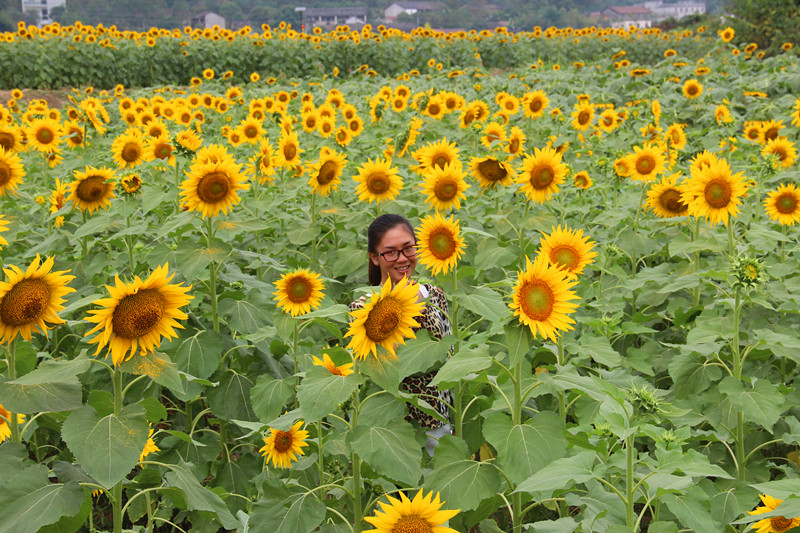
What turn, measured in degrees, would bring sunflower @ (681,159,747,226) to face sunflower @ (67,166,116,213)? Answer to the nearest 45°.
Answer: approximately 90° to its right

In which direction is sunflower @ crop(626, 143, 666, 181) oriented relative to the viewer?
toward the camera

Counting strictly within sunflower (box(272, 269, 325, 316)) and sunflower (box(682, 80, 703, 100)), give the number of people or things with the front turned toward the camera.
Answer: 2

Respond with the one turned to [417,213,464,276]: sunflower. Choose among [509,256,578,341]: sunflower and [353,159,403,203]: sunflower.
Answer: [353,159,403,203]: sunflower

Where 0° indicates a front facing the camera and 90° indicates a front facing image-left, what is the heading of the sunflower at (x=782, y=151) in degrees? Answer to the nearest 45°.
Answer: approximately 0°

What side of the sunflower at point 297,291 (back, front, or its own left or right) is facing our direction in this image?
front

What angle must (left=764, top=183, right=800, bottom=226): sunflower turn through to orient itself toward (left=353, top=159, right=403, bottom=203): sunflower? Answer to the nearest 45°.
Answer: approximately 90° to its right

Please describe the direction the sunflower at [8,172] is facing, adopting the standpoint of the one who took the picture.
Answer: facing the viewer

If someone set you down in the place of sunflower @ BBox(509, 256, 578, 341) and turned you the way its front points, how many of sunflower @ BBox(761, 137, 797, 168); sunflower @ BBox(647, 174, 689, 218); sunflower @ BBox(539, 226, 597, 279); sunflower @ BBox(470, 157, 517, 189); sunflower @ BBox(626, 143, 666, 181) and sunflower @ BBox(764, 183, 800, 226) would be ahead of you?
0

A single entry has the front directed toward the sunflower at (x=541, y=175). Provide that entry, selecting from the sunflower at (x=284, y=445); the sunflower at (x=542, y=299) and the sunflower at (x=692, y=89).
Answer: the sunflower at (x=692, y=89)

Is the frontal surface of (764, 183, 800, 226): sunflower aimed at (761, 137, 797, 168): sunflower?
no

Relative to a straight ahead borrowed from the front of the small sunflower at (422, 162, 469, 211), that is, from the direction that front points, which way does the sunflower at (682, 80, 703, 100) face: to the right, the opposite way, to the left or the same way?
the same way

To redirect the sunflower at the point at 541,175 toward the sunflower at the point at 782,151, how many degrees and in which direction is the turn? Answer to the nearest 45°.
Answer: approximately 135° to its left

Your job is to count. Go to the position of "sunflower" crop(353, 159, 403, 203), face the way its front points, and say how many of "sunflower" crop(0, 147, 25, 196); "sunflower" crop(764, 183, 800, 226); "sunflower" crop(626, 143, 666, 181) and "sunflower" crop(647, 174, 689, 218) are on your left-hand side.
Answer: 3
